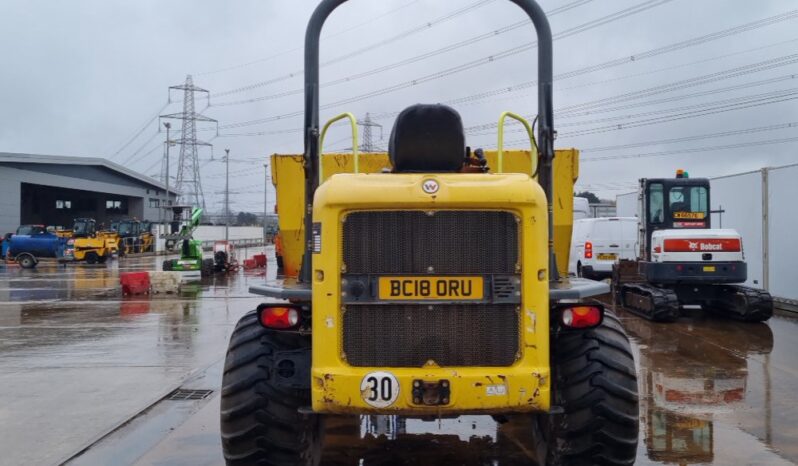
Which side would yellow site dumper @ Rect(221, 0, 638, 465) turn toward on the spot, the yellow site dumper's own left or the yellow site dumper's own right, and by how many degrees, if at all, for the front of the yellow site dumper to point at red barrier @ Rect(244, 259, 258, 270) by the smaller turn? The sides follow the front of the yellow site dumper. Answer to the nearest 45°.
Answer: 0° — it already faces it

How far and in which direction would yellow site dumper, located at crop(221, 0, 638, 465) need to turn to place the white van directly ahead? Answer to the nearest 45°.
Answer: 0° — it already faces it

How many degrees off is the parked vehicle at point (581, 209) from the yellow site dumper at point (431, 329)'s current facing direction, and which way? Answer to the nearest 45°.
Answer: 0° — it already faces it

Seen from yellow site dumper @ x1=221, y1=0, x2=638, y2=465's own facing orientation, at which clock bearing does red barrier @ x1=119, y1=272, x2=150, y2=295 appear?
The red barrier is roughly at 11 o'clock from the yellow site dumper.

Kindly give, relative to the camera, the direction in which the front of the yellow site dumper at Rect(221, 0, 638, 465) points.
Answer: facing away from the viewer

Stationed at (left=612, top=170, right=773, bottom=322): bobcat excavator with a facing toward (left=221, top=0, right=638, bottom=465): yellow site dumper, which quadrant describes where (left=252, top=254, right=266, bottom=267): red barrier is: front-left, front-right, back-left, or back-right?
back-right

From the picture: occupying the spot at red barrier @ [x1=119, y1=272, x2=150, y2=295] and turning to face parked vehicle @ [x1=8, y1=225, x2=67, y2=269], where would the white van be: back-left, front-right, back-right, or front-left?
back-right

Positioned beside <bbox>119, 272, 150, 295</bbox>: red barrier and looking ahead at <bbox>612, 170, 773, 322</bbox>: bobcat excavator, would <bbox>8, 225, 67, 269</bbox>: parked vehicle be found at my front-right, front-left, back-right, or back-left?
back-left
